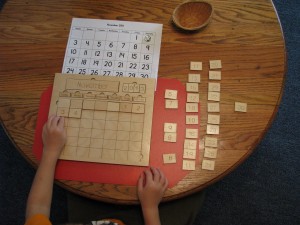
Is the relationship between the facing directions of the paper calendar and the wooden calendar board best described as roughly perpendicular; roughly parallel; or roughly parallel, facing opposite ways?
roughly parallel

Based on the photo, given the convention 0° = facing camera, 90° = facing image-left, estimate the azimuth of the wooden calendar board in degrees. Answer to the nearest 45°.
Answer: approximately 0°

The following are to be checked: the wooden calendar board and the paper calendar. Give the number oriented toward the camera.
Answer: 2

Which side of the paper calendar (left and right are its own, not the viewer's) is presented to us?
front
